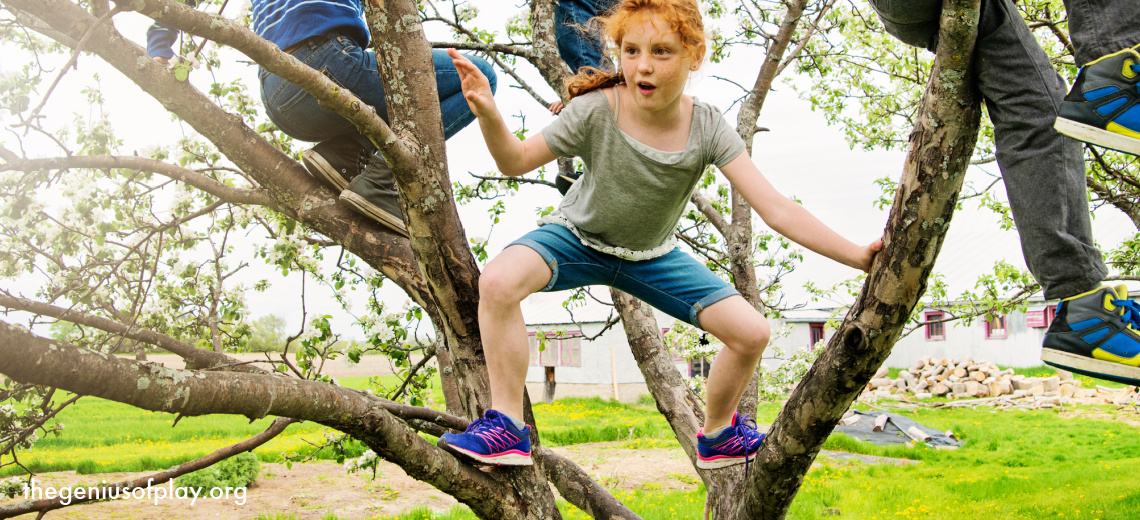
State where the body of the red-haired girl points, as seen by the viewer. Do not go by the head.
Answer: toward the camera

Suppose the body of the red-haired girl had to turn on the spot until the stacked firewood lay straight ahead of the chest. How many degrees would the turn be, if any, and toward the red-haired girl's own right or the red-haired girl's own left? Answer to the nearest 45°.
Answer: approximately 135° to the red-haired girl's own left

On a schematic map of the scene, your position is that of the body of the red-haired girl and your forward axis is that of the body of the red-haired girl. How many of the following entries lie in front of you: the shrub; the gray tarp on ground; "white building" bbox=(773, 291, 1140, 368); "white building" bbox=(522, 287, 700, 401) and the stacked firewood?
0

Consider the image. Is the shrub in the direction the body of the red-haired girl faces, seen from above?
no

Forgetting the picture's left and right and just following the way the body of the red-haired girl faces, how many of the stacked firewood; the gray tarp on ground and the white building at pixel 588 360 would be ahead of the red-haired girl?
0

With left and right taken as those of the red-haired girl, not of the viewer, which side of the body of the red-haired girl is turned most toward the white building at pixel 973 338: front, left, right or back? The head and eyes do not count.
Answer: back

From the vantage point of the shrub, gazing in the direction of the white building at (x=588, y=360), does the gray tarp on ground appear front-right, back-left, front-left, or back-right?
front-right

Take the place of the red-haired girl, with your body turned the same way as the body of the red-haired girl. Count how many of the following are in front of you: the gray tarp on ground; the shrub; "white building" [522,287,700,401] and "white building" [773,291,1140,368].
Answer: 0

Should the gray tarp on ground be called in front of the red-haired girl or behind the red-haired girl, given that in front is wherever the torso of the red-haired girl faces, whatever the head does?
behind

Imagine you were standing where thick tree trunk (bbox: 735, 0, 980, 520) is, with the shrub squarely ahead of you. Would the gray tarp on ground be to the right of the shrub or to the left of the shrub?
right

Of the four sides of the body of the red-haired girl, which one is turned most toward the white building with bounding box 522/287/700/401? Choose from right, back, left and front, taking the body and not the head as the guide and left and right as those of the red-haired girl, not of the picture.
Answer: back

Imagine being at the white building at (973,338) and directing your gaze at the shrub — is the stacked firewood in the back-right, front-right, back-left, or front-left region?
front-left
